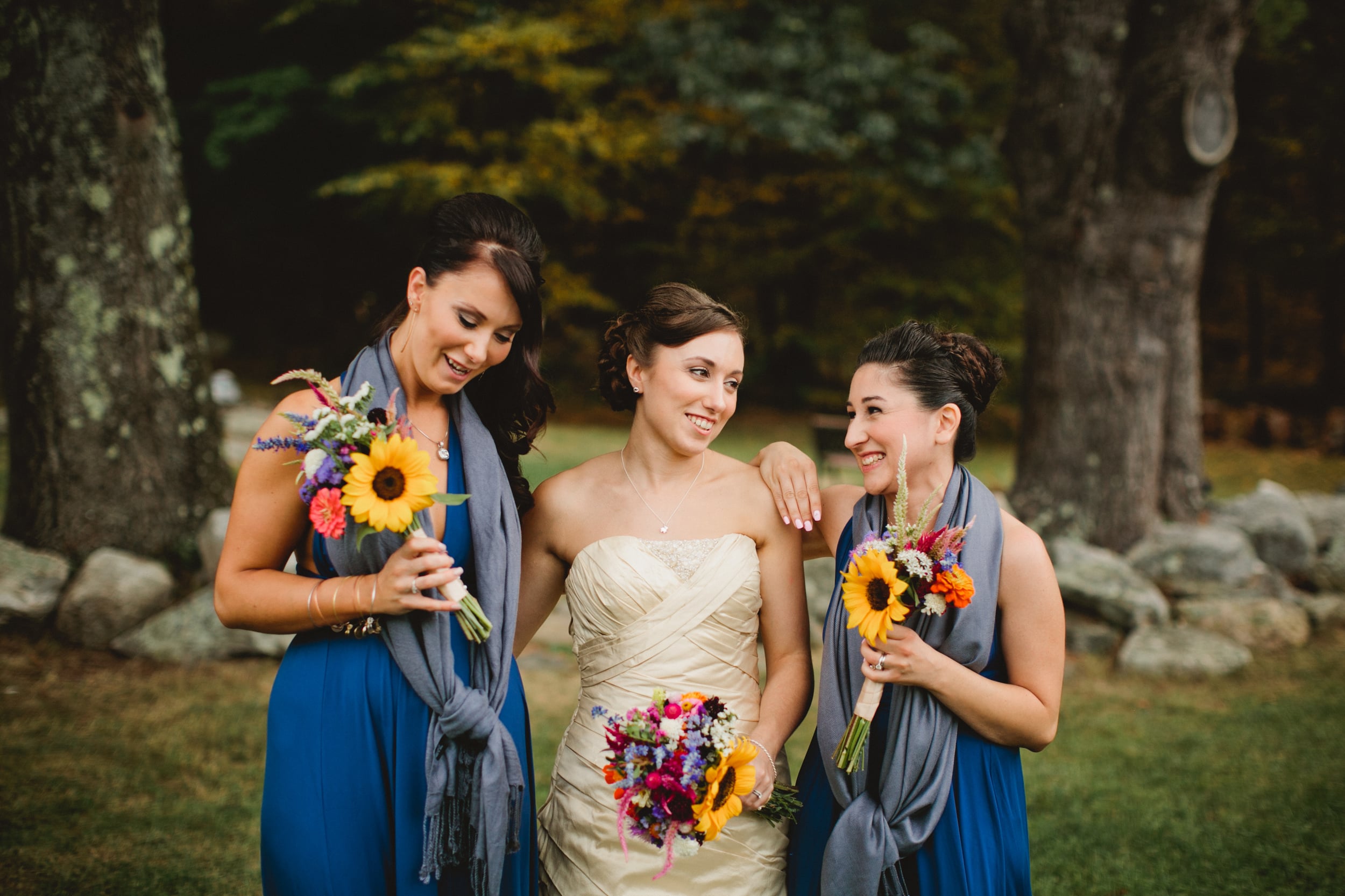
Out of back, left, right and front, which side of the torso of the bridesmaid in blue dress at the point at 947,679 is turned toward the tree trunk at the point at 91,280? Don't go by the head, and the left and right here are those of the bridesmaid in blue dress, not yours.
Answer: right

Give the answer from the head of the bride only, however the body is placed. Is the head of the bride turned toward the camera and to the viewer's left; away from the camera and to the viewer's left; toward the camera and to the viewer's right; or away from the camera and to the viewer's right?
toward the camera and to the viewer's right

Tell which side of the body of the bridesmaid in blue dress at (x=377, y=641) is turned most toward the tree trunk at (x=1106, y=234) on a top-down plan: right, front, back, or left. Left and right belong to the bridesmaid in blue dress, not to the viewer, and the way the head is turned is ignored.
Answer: left

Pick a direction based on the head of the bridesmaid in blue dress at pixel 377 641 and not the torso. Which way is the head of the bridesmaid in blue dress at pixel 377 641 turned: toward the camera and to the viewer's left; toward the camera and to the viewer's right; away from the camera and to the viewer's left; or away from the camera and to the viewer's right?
toward the camera and to the viewer's right

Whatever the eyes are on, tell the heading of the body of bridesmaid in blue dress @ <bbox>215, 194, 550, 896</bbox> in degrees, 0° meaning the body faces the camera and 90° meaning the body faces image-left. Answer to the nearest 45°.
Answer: approximately 315°

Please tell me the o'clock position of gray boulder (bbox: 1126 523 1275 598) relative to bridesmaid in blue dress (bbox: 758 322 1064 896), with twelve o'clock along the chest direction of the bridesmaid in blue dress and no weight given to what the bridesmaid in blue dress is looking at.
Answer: The gray boulder is roughly at 5 o'clock from the bridesmaid in blue dress.

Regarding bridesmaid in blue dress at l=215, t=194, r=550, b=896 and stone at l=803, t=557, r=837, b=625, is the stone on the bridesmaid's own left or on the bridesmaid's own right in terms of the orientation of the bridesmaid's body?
on the bridesmaid's own left

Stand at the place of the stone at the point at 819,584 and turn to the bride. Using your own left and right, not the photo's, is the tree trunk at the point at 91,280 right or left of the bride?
right

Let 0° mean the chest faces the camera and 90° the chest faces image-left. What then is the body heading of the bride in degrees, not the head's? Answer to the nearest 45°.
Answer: approximately 0°

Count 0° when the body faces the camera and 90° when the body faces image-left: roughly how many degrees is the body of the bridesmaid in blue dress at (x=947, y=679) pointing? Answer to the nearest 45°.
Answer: approximately 45°
